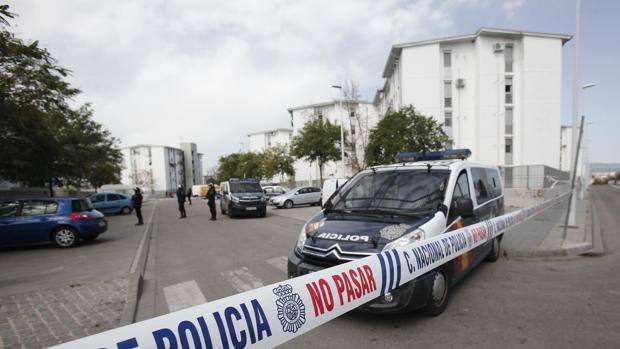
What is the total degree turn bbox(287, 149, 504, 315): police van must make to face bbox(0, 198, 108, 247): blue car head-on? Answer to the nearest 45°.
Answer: approximately 45° to its right

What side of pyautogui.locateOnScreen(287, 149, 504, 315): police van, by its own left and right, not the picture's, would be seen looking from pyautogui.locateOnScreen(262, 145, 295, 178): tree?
right

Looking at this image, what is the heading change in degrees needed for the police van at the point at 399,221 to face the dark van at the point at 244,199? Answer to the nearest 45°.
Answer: approximately 90° to its right

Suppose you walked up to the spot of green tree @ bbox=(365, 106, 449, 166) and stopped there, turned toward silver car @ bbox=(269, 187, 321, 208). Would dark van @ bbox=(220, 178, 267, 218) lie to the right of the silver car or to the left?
left

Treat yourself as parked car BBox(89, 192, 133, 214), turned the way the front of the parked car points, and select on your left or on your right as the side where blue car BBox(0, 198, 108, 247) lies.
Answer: on your left

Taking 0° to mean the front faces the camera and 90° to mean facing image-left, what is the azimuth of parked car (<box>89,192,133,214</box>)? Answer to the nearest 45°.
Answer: approximately 90°

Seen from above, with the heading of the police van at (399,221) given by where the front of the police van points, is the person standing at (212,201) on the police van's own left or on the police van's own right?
on the police van's own right

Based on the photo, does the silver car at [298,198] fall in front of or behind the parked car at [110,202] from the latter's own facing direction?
behind

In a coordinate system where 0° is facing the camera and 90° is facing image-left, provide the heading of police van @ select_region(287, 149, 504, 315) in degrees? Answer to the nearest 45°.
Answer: approximately 45°

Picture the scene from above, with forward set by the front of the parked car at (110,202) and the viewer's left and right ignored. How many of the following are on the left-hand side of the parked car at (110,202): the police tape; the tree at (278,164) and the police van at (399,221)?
2

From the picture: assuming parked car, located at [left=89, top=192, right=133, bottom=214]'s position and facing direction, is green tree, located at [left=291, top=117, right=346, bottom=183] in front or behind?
behind
